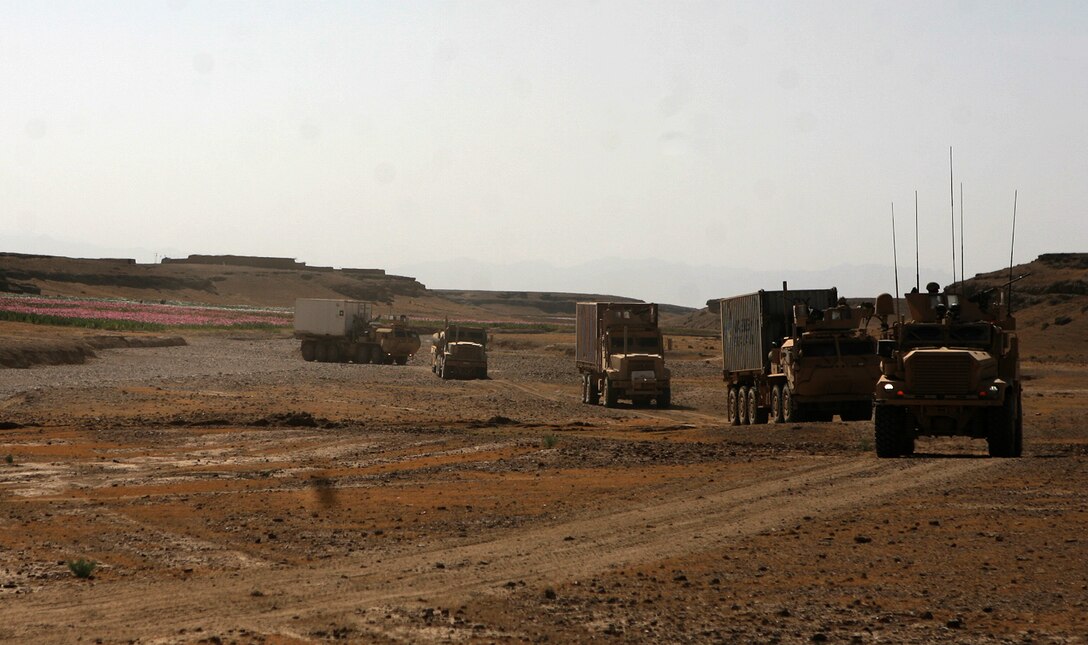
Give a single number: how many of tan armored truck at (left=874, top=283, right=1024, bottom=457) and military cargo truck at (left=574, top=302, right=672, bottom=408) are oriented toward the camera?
2

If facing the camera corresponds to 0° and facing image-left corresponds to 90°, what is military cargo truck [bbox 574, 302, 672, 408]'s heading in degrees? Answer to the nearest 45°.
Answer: approximately 0°

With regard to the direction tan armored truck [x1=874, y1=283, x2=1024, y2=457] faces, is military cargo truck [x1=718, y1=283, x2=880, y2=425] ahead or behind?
behind

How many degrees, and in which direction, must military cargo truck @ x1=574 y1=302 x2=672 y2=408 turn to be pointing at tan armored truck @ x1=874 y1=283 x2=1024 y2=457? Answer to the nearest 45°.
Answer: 0° — it already faces it

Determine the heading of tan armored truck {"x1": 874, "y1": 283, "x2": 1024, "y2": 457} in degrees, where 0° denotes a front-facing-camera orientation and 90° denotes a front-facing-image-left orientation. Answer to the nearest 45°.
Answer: approximately 0°

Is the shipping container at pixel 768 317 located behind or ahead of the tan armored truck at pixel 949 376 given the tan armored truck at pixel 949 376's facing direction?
behind
